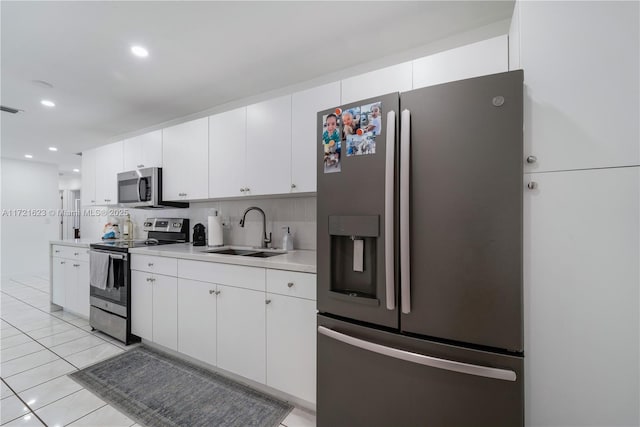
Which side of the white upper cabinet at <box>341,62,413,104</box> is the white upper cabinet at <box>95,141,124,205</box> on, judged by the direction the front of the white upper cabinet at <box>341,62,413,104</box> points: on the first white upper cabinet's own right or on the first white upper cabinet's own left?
on the first white upper cabinet's own right

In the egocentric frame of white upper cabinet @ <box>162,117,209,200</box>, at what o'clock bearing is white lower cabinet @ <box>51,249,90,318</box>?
The white lower cabinet is roughly at 3 o'clock from the white upper cabinet.

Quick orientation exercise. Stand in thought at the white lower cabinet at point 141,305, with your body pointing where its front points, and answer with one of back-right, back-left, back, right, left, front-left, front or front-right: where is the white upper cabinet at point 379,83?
left

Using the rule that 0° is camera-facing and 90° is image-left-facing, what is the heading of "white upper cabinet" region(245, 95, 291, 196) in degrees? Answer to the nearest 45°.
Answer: approximately 45°

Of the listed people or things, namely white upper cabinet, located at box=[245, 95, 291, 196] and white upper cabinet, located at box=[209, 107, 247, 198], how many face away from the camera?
0

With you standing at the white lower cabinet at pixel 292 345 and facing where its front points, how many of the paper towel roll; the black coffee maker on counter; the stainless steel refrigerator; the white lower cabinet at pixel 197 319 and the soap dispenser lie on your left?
1

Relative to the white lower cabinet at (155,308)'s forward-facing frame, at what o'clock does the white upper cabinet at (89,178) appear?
The white upper cabinet is roughly at 4 o'clock from the white lower cabinet.

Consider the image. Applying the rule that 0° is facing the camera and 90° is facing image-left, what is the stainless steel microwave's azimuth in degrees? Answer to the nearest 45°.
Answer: approximately 45°

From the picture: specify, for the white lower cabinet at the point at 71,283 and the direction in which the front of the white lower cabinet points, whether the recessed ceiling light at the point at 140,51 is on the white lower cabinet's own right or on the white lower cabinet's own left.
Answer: on the white lower cabinet's own left

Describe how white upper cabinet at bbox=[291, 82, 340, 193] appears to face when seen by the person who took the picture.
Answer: facing the viewer and to the left of the viewer

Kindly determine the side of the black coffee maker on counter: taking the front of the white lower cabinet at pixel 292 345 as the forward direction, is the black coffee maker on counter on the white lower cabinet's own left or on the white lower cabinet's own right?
on the white lower cabinet's own right

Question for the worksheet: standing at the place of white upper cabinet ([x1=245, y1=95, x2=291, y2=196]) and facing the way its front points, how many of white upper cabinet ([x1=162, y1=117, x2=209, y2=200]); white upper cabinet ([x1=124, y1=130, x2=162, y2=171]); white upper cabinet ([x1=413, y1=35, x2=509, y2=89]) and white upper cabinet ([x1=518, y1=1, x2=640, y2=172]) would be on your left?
2

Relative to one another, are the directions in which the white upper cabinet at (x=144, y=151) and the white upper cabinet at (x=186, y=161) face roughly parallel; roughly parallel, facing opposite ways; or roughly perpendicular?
roughly parallel

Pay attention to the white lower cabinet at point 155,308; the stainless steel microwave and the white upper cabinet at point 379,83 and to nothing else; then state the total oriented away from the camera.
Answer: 0
